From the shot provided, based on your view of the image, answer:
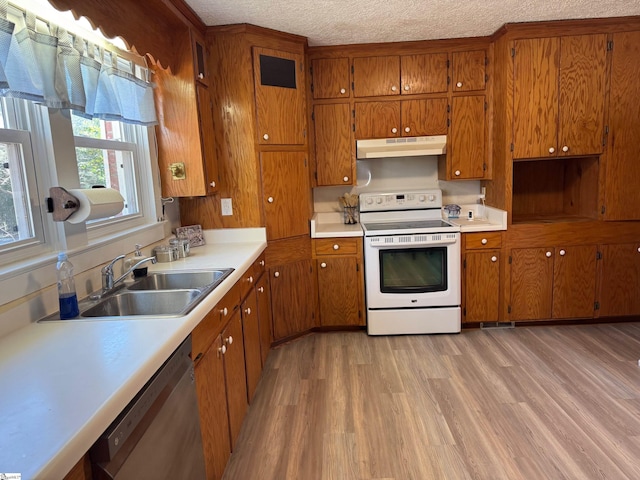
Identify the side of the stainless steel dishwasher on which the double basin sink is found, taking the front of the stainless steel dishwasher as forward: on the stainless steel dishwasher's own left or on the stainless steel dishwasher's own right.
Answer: on the stainless steel dishwasher's own left

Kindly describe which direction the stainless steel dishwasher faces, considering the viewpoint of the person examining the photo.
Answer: facing the viewer and to the right of the viewer

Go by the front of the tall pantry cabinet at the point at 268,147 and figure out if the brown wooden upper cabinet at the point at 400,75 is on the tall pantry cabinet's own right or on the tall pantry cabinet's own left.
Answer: on the tall pantry cabinet's own left

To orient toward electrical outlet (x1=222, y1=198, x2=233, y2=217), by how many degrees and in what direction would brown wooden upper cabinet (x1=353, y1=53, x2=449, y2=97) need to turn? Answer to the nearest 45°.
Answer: approximately 45° to its right

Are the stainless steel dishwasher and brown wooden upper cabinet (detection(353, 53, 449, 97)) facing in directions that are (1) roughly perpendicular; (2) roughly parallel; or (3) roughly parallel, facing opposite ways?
roughly perpendicular

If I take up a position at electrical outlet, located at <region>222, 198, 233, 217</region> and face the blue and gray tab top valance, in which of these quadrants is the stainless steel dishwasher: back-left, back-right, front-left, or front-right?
front-left

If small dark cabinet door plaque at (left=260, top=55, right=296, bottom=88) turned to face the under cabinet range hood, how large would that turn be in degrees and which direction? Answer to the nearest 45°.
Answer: approximately 45° to its left

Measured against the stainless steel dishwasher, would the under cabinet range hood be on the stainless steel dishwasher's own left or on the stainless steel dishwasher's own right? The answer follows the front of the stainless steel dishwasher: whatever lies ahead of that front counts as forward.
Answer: on the stainless steel dishwasher's own left

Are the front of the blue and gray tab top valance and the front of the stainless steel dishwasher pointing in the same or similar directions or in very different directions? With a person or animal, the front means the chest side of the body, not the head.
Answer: same or similar directions

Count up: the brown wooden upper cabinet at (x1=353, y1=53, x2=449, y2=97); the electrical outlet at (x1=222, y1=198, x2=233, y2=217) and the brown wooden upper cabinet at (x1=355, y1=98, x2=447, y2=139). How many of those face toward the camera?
3

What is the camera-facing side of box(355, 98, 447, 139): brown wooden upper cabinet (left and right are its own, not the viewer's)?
front

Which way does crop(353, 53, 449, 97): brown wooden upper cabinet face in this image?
toward the camera

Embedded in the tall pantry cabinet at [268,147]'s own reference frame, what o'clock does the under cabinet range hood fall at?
The under cabinet range hood is roughly at 10 o'clock from the tall pantry cabinet.

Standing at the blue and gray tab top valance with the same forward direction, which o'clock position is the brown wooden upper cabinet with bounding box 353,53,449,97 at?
The brown wooden upper cabinet is roughly at 10 o'clock from the blue and gray tab top valance.

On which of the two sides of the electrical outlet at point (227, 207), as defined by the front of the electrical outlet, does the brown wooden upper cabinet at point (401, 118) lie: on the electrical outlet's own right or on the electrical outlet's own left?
on the electrical outlet's own left

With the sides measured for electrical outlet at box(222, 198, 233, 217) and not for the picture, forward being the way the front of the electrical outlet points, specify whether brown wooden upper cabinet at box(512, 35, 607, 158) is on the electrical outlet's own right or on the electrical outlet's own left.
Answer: on the electrical outlet's own left

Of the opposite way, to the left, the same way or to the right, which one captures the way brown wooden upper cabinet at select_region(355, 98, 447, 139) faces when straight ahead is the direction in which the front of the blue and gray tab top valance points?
to the right

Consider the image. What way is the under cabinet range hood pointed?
toward the camera

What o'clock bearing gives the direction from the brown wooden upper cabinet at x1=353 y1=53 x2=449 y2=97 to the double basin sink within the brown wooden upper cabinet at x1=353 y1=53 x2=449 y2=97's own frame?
The double basin sink is roughly at 1 o'clock from the brown wooden upper cabinet.
